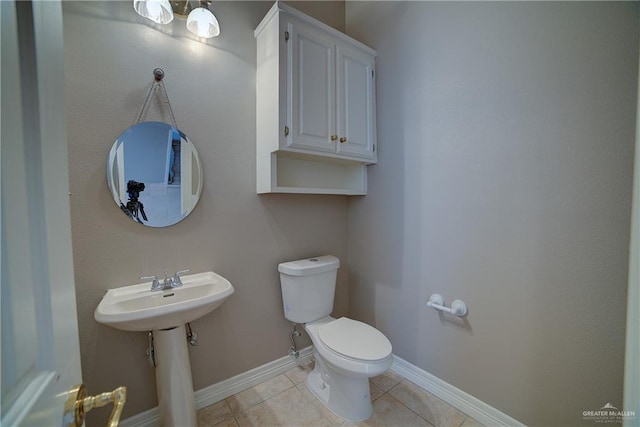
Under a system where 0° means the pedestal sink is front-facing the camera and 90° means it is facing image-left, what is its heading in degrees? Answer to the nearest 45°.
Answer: approximately 0°

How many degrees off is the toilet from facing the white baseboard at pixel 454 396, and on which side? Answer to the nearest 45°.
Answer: approximately 45° to its left

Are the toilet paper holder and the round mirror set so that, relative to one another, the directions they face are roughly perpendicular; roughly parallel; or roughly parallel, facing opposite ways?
roughly perpendicular

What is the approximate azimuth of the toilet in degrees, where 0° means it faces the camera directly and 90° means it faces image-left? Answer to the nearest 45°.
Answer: approximately 315°

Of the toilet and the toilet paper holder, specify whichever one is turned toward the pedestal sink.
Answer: the toilet paper holder

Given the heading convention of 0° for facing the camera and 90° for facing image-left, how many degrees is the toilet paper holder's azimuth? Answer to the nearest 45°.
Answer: approximately 45°

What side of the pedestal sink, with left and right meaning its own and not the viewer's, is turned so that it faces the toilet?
left

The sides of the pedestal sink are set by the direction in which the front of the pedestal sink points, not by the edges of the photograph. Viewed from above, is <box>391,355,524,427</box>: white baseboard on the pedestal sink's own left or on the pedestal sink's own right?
on the pedestal sink's own left
